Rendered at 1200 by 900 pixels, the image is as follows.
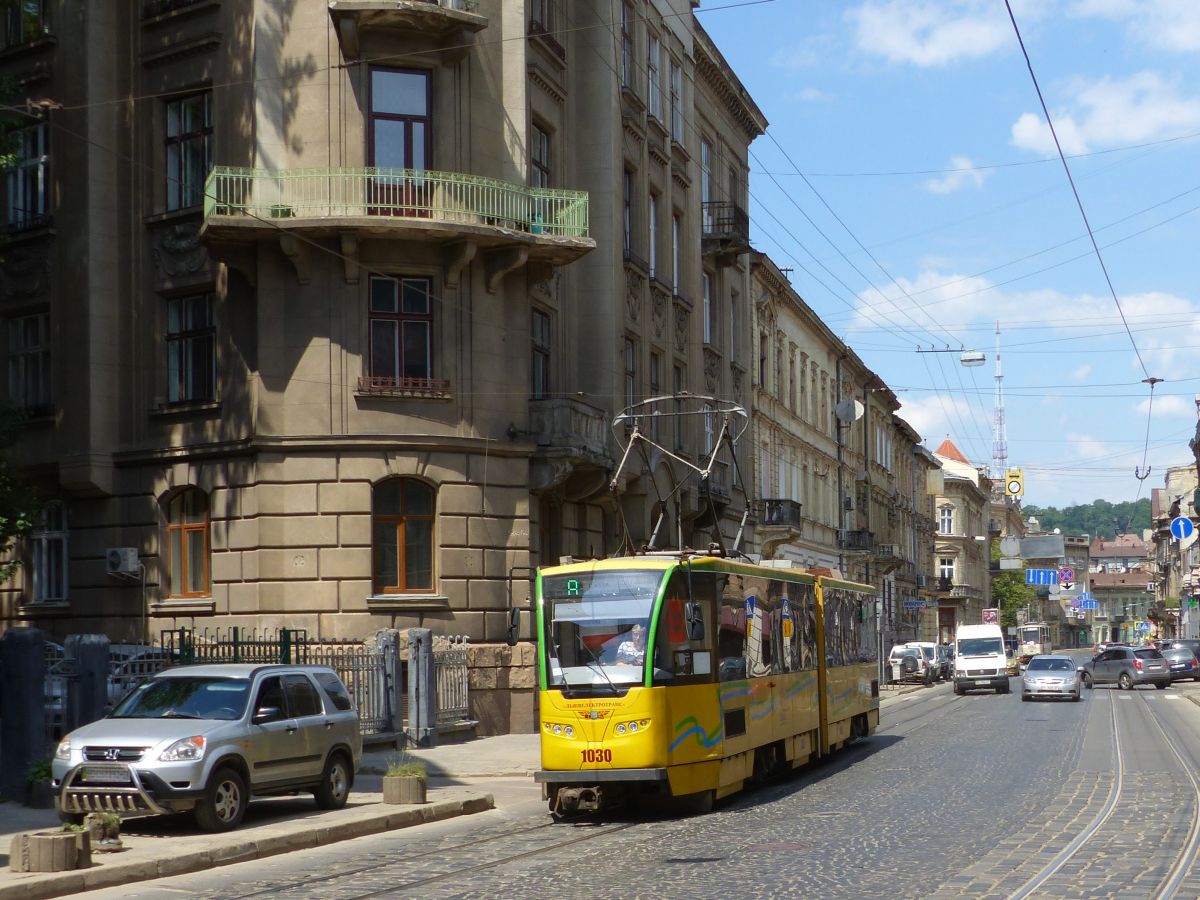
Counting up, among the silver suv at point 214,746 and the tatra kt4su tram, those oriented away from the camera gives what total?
0

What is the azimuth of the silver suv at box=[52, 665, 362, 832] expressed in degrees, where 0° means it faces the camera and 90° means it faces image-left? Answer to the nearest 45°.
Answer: approximately 45°

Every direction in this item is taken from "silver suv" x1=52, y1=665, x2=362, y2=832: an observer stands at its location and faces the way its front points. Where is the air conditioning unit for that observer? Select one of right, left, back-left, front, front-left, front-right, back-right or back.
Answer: back-right

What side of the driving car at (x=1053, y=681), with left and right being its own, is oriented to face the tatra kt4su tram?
front

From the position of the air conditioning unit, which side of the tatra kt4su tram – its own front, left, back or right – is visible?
right

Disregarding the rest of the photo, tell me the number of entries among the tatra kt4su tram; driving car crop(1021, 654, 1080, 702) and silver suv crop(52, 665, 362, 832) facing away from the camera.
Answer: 0

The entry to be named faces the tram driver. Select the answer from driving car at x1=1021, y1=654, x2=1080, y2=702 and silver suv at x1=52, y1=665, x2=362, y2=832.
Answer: the driving car

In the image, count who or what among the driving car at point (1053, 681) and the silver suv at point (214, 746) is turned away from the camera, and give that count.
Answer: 0

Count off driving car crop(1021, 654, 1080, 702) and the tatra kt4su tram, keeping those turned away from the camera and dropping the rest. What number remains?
0

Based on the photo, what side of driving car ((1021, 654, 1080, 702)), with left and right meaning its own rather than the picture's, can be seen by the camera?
front

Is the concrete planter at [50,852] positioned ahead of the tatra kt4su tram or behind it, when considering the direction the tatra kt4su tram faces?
ahead

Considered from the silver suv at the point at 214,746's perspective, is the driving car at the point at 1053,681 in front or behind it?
behind

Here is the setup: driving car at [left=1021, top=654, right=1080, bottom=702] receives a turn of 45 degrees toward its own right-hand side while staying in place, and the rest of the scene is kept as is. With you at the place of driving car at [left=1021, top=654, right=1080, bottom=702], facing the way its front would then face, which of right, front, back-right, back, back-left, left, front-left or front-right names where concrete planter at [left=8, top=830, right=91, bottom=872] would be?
front-left
